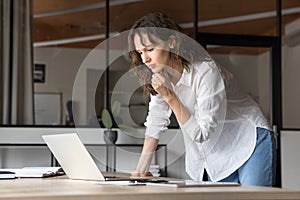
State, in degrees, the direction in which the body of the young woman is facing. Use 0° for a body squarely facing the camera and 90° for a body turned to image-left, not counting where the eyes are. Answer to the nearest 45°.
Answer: approximately 45°

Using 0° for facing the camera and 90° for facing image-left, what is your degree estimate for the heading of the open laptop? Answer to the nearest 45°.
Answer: approximately 225°

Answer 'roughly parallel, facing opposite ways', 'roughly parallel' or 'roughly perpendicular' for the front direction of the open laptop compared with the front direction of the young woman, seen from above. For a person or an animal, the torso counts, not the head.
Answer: roughly parallel, facing opposite ways

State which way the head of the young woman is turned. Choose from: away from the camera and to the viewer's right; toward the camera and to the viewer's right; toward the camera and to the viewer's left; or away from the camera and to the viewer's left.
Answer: toward the camera and to the viewer's left
